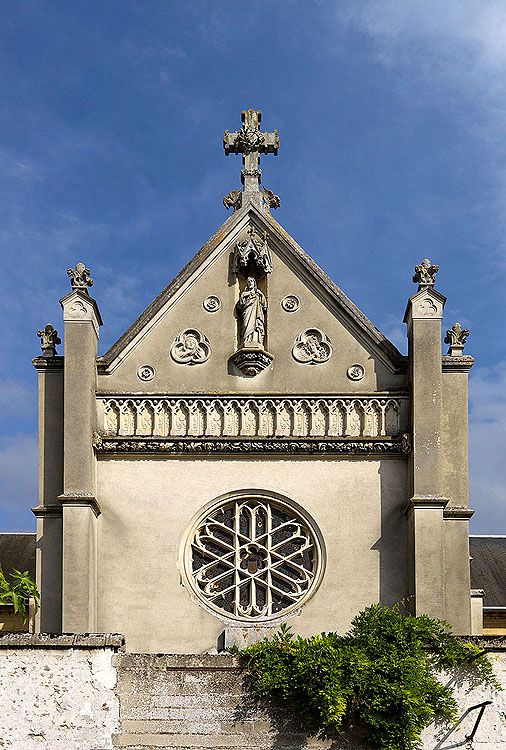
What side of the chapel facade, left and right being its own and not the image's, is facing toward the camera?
front

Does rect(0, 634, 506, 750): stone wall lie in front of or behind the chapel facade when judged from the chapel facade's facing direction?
in front

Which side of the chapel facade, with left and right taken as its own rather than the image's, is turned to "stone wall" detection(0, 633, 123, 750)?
front

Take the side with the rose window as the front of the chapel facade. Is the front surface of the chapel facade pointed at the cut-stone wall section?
yes

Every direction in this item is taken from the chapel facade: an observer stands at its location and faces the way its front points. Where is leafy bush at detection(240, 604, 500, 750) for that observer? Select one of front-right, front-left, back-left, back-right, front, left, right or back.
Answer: front

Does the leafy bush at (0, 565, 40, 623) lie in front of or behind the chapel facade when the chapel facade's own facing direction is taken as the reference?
in front

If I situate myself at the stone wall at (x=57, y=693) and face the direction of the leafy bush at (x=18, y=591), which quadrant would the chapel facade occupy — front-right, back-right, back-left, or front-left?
front-right

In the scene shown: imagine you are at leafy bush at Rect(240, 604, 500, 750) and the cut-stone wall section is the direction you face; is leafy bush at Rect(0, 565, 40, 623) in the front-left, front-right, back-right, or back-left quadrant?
front-right
